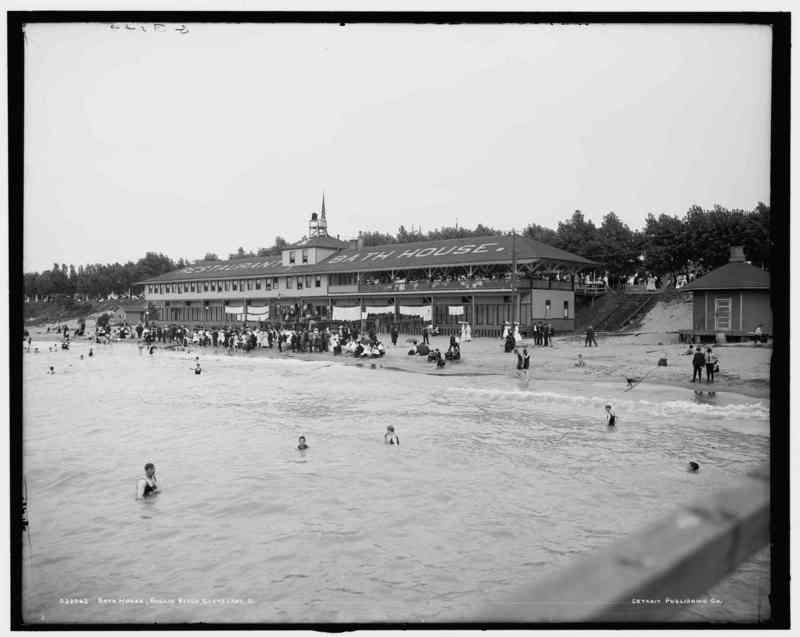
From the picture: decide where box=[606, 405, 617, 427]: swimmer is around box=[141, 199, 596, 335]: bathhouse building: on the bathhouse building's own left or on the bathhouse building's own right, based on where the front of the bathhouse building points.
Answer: on the bathhouse building's own left

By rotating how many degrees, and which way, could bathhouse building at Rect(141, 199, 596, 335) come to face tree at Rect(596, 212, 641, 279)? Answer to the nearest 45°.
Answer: approximately 135° to its left

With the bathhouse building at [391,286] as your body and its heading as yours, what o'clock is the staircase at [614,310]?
The staircase is roughly at 8 o'clock from the bathhouse building.

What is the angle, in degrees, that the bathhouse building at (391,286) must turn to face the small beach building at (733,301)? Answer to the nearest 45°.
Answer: approximately 45° to its left

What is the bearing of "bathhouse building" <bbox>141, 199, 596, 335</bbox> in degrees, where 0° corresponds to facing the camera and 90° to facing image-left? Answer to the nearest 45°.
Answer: approximately 45°

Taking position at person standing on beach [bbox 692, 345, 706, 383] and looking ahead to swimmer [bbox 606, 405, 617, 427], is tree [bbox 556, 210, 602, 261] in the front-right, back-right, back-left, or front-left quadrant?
back-right

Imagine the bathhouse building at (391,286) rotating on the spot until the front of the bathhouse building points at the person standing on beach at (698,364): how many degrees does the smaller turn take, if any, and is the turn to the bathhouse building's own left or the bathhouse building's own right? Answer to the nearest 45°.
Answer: approximately 90° to the bathhouse building's own left

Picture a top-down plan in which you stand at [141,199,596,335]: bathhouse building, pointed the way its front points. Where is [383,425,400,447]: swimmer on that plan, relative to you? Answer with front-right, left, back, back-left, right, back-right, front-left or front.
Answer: front-left
